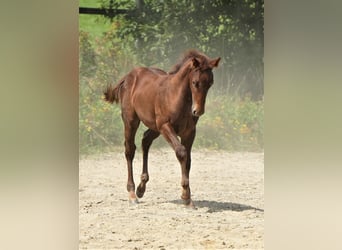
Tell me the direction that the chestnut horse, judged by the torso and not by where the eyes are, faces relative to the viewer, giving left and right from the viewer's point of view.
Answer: facing the viewer and to the right of the viewer
